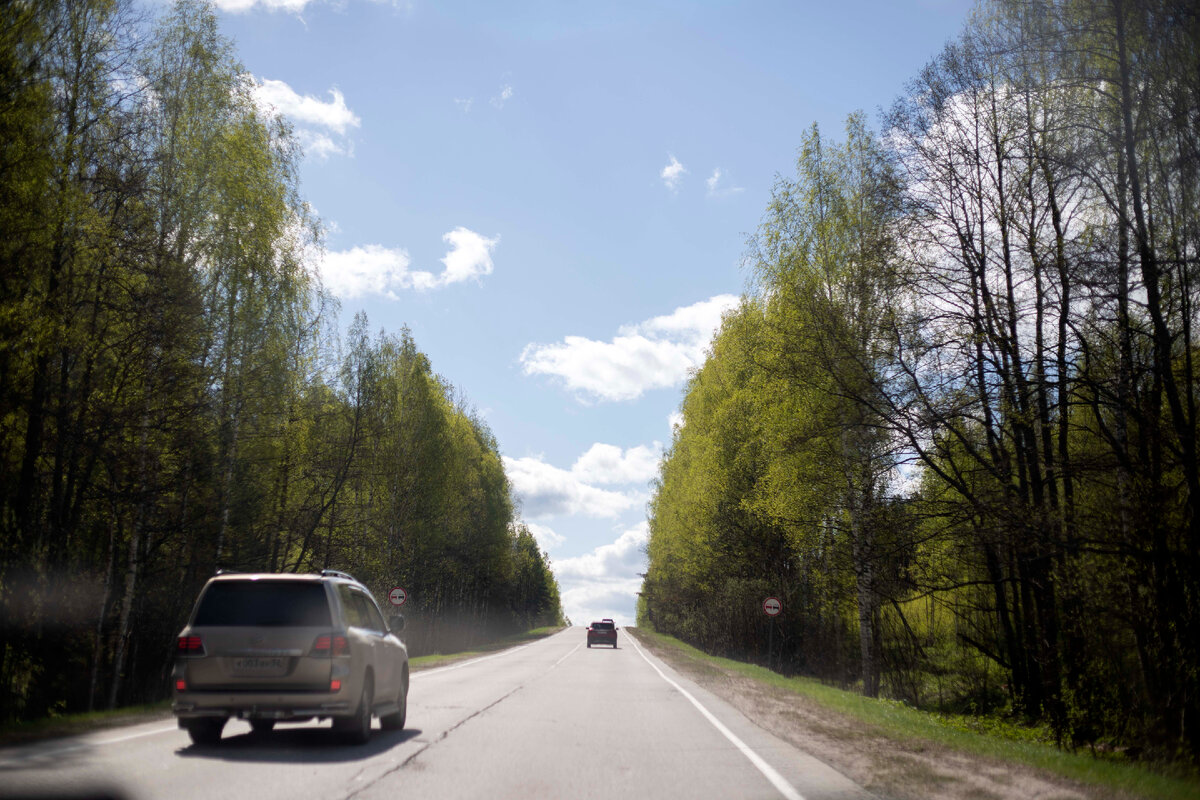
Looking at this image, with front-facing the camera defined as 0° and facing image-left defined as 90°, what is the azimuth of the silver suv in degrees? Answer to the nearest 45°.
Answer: approximately 180°
